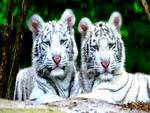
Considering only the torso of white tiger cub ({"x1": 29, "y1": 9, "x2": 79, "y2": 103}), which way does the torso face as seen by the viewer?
toward the camera

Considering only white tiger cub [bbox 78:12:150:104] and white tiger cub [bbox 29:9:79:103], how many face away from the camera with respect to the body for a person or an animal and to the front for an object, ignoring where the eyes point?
0

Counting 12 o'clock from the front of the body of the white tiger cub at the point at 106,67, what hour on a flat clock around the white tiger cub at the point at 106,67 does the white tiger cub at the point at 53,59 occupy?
the white tiger cub at the point at 53,59 is roughly at 1 o'clock from the white tiger cub at the point at 106,67.

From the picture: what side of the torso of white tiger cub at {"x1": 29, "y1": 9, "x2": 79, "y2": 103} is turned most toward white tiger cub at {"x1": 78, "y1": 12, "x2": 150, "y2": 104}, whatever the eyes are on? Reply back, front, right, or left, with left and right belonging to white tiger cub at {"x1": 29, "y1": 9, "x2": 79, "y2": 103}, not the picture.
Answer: left

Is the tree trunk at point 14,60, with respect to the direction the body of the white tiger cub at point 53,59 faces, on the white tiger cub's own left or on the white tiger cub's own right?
on the white tiger cub's own right

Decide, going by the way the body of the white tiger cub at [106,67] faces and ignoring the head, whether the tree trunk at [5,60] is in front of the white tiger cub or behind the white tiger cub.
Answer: in front
